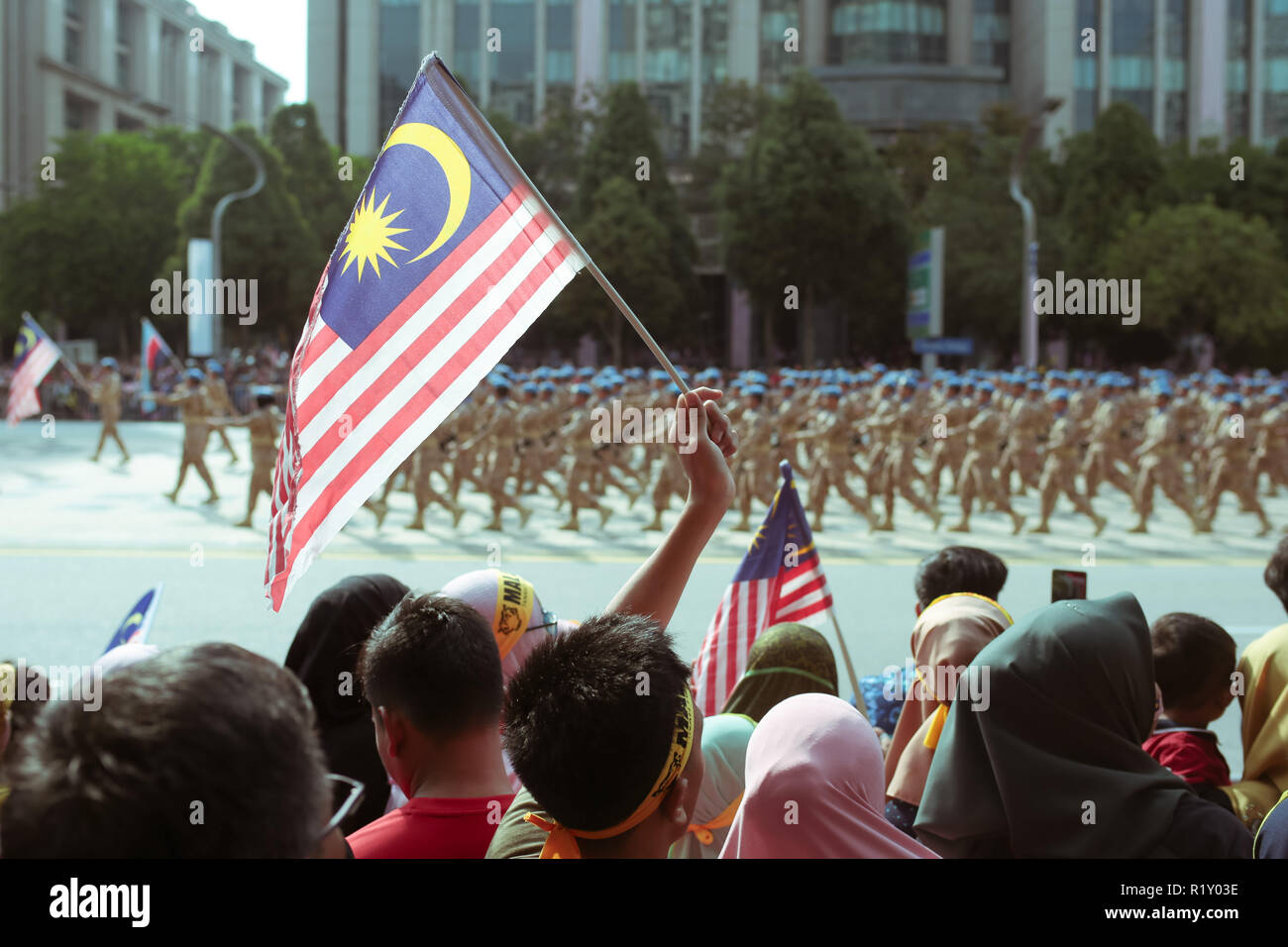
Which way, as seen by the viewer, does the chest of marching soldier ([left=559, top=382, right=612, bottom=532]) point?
to the viewer's left

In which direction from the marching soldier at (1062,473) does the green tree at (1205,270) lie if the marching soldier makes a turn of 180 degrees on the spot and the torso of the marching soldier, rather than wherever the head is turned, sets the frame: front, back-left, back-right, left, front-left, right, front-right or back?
left

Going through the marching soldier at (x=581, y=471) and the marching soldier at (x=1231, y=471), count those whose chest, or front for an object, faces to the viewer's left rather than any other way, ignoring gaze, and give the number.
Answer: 2

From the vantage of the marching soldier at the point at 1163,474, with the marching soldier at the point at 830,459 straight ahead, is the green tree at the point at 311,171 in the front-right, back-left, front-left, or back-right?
front-right

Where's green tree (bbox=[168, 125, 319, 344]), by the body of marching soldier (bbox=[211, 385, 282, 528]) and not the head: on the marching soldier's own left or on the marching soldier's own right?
on the marching soldier's own right

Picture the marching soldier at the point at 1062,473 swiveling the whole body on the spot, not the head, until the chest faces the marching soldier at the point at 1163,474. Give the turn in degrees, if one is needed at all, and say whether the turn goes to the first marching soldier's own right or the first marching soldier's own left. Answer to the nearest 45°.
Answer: approximately 135° to the first marching soldier's own right

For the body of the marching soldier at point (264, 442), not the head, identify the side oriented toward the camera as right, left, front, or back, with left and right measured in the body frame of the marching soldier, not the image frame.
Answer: left

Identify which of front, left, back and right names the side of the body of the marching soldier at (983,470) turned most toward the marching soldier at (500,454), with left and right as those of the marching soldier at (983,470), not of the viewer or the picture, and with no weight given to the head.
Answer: front

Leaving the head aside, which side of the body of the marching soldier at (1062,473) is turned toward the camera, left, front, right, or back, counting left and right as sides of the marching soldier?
left

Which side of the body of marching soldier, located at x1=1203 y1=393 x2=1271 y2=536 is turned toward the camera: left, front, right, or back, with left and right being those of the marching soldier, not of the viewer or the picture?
left

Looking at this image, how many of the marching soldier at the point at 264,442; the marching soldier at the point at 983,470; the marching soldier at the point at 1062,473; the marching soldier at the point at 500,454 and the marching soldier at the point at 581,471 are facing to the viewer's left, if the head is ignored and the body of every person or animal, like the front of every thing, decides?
5

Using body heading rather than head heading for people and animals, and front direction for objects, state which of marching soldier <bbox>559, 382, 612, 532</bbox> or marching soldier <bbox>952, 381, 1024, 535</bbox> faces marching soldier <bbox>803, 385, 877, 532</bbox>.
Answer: marching soldier <bbox>952, 381, 1024, 535</bbox>

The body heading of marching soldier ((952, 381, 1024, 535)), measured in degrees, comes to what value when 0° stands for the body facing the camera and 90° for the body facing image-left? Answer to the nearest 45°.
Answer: approximately 90°

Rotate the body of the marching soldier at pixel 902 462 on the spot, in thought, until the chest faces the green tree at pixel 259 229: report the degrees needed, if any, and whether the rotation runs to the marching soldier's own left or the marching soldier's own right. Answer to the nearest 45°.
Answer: approximately 45° to the marching soldier's own right

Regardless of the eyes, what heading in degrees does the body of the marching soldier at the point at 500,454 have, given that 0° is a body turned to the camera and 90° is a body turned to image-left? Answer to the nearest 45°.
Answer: approximately 90°
